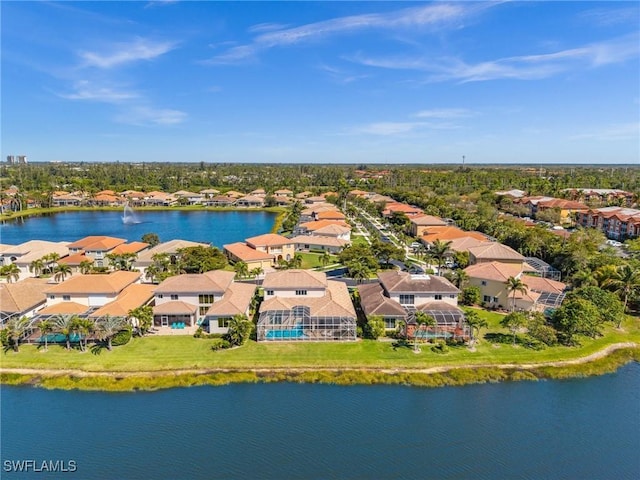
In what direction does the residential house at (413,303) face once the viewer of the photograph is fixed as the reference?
facing away from the viewer

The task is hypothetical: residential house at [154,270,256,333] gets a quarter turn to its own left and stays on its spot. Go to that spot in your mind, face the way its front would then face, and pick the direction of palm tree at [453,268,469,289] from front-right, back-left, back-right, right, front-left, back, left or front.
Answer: back

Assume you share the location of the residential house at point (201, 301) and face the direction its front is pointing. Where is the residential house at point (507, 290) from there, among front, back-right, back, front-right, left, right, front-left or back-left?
right

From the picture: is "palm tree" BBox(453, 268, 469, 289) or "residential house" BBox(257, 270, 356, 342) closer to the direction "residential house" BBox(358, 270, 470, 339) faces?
the palm tree

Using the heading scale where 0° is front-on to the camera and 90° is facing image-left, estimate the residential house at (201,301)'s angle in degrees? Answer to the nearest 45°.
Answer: approximately 180°

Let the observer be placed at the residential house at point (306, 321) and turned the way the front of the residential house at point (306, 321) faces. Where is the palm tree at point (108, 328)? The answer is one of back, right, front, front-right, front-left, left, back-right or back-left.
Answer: left

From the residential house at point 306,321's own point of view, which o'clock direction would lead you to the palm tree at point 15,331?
The palm tree is roughly at 9 o'clock from the residential house.

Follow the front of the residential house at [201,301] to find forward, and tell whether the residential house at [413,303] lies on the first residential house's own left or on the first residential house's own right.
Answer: on the first residential house's own right

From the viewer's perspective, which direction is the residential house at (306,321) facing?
away from the camera
